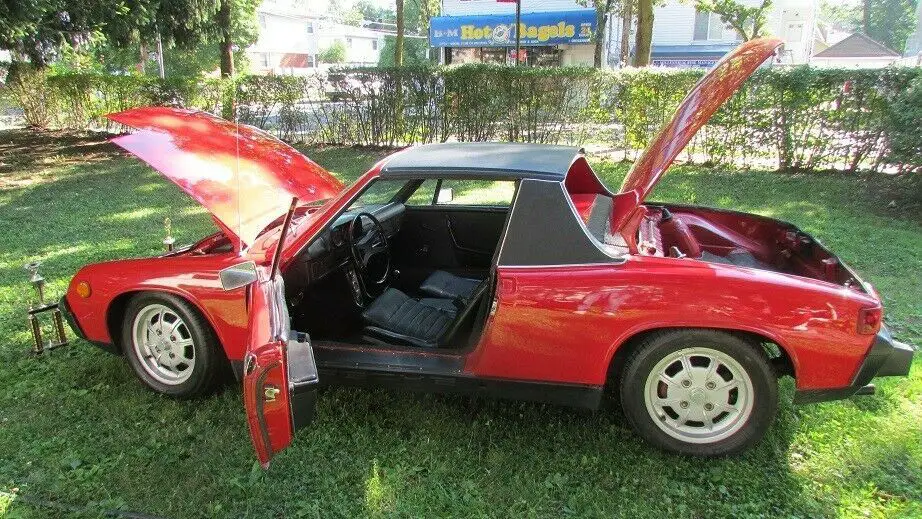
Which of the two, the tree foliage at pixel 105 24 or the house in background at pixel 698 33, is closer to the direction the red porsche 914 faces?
the tree foliage

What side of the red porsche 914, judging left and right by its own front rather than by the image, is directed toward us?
left

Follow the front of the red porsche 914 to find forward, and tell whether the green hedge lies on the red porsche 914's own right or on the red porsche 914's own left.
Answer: on the red porsche 914's own right

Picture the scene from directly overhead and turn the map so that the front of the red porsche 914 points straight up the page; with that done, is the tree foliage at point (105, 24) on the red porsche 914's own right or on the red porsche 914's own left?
on the red porsche 914's own right

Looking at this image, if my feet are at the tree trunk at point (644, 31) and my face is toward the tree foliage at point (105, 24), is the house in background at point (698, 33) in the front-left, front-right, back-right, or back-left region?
back-right

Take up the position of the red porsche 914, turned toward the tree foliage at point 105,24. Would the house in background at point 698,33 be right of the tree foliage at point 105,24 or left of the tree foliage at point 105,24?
right

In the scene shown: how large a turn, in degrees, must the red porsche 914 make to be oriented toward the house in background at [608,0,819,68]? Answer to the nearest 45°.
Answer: approximately 90° to its right
